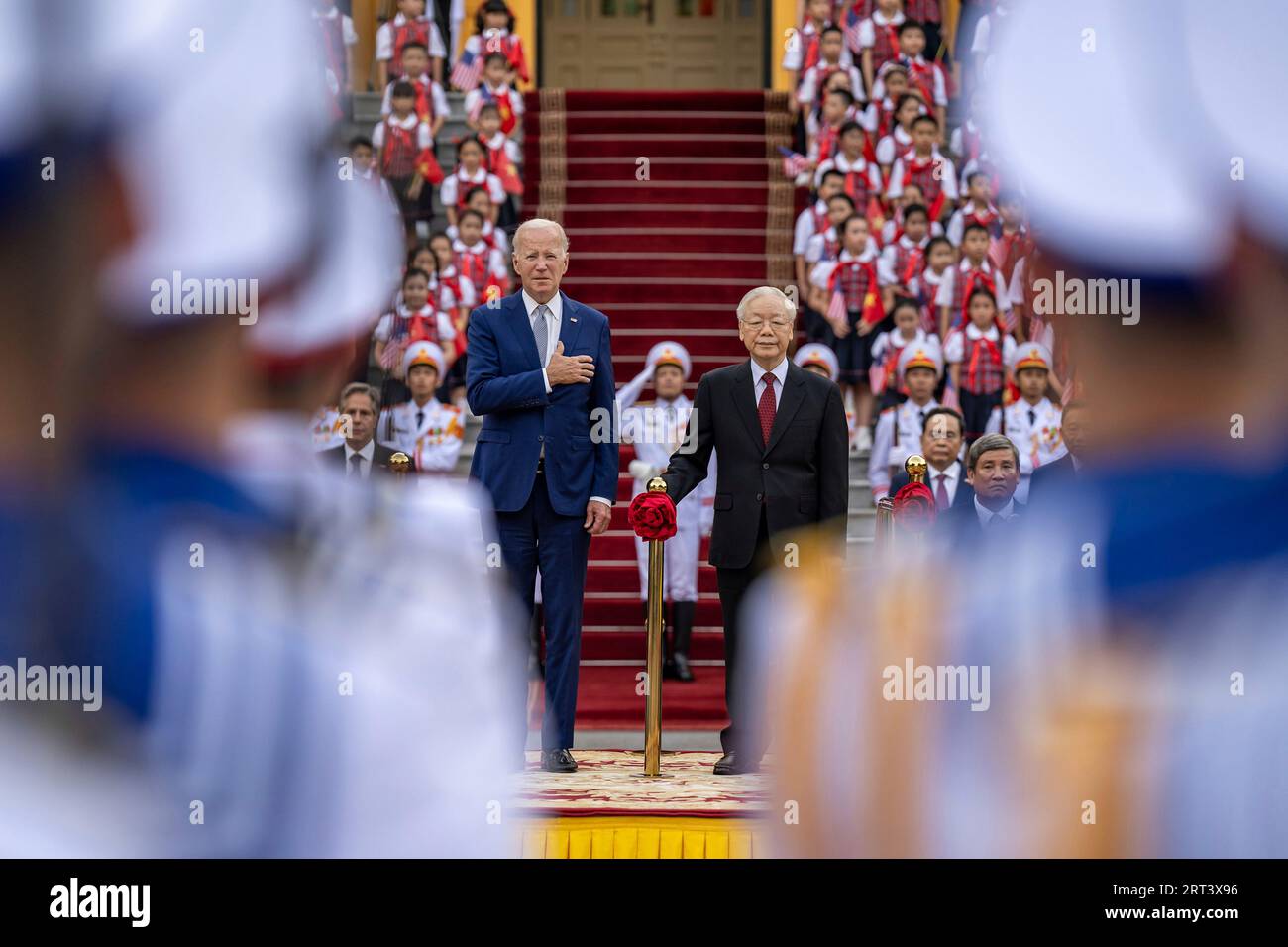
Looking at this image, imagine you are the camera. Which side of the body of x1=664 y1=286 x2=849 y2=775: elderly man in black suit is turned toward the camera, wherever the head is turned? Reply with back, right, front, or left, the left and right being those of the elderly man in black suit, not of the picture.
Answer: front

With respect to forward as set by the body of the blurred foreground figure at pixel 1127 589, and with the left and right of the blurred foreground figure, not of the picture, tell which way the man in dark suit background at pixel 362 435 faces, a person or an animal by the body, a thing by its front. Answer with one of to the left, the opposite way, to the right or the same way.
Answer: the opposite way

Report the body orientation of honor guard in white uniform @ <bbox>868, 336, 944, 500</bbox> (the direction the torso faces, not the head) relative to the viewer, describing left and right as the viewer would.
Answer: facing the viewer

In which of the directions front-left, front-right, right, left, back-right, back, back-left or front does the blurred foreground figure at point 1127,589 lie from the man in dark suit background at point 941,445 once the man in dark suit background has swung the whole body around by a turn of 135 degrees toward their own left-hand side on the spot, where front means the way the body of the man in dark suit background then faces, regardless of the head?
back-right

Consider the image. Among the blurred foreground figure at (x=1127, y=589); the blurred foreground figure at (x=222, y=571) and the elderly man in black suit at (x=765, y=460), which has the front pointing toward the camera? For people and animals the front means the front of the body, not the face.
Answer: the elderly man in black suit

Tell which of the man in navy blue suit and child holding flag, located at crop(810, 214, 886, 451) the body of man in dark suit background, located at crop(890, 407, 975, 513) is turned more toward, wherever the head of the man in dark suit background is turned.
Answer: the man in navy blue suit

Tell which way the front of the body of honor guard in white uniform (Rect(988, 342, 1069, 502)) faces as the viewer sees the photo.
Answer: toward the camera

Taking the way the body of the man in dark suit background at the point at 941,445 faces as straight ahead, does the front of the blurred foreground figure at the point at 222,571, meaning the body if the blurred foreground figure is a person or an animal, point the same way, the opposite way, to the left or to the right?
the opposite way

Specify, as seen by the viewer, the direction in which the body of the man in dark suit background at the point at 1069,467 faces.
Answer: toward the camera

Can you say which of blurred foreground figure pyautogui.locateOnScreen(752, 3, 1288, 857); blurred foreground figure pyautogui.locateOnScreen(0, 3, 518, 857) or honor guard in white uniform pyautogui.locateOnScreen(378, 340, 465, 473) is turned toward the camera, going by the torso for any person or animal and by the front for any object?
the honor guard in white uniform
